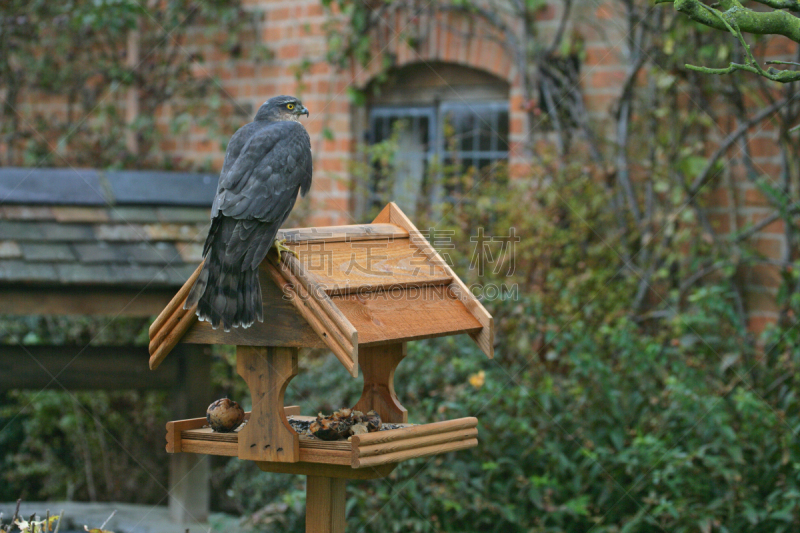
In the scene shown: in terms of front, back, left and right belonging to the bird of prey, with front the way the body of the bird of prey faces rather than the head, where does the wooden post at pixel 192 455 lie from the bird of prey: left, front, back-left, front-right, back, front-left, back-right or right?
front-left

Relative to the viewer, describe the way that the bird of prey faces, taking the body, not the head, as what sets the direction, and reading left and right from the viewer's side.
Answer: facing away from the viewer and to the right of the viewer
